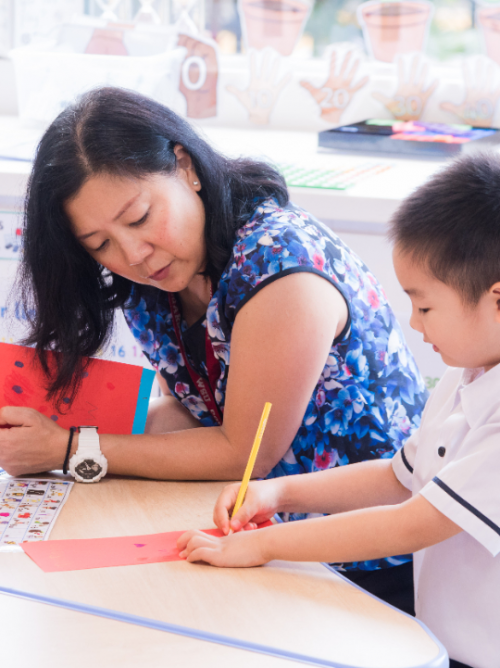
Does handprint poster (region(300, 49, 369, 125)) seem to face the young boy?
yes

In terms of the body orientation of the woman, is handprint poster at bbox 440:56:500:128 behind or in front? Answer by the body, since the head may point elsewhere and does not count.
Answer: behind

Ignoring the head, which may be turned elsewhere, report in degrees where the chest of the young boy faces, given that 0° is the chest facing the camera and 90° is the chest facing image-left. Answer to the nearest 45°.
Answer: approximately 90°

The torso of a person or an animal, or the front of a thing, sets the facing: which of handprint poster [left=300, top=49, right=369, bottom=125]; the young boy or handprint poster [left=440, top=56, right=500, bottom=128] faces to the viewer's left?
the young boy

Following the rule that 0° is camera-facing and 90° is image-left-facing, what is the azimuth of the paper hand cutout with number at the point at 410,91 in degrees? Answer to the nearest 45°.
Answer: approximately 0°

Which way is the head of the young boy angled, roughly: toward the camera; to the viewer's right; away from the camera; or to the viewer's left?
to the viewer's left
